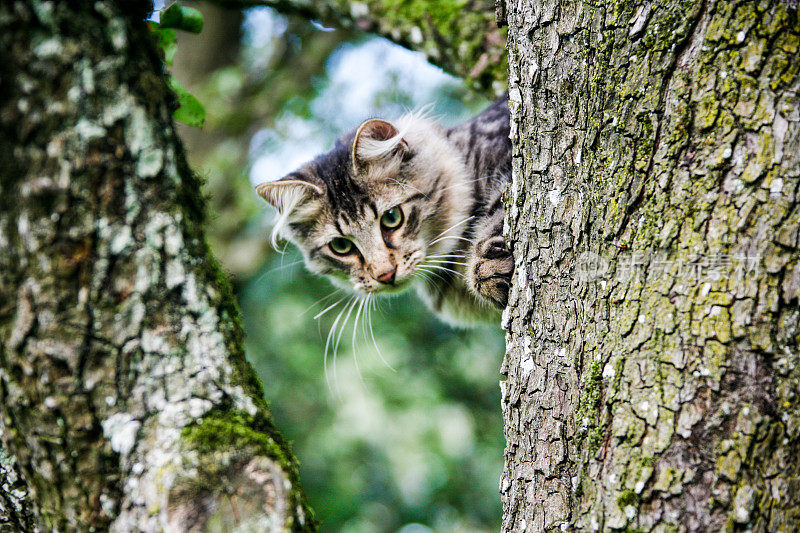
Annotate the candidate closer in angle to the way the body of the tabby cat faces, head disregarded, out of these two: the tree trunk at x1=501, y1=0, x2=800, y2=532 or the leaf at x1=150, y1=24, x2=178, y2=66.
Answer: the leaf

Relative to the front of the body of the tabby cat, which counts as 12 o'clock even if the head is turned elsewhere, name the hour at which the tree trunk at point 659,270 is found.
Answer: The tree trunk is roughly at 8 o'clock from the tabby cat.

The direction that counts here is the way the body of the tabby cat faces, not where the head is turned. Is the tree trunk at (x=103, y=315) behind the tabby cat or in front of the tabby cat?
in front

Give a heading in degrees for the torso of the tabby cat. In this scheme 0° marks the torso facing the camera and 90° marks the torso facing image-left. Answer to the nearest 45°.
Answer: approximately 45°

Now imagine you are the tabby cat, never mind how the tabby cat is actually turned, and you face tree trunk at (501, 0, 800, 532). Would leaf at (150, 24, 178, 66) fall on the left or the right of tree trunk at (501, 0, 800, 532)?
right

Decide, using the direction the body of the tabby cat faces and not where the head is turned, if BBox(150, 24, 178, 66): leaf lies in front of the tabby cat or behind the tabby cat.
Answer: in front
